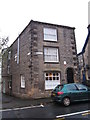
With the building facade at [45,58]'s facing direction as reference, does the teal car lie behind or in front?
in front

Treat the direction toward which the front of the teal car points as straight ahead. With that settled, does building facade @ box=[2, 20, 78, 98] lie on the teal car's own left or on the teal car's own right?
on the teal car's own left

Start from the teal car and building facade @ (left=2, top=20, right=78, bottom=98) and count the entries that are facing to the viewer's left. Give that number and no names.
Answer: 0

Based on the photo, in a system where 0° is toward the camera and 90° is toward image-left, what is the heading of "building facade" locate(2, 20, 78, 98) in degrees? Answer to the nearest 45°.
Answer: approximately 315°

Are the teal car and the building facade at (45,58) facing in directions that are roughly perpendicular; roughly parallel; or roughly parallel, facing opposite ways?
roughly perpendicular

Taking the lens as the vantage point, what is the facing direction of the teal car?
facing away from the viewer and to the right of the viewer
